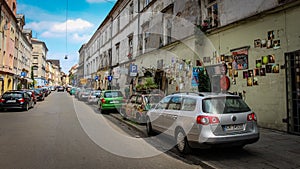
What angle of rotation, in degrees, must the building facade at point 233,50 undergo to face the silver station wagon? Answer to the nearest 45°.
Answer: approximately 45° to its left

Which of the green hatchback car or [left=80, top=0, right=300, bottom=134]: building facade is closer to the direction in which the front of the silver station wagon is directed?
the green hatchback car

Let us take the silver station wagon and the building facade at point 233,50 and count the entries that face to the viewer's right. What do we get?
0

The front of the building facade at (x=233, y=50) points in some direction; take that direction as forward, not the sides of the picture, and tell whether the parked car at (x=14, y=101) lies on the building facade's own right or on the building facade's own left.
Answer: on the building facade's own right

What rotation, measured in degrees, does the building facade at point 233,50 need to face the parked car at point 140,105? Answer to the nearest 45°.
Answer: approximately 45° to its right

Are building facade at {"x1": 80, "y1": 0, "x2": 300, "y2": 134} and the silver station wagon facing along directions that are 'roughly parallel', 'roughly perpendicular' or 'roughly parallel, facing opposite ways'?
roughly perpendicular

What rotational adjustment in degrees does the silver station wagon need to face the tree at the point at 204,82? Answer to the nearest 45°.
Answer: approximately 45° to its right

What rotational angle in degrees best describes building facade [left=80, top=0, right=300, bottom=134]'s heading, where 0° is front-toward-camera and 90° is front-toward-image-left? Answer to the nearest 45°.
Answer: approximately 45°

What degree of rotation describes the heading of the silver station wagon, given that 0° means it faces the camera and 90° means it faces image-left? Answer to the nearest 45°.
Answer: approximately 135°

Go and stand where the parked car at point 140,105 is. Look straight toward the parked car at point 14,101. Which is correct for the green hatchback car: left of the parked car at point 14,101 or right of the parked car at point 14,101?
right

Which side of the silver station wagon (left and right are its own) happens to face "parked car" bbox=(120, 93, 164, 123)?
front

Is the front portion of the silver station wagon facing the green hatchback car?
yes

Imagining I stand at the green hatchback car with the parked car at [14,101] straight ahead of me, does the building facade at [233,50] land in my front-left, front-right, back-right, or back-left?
back-left
